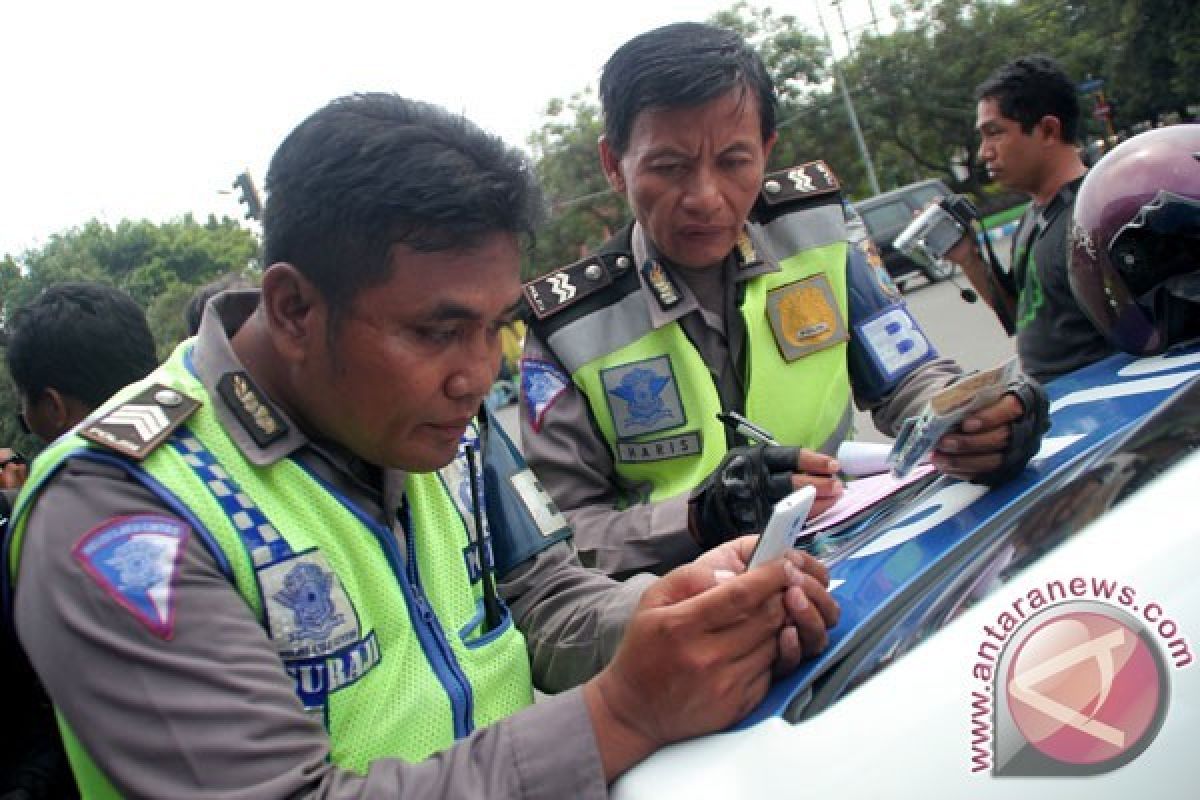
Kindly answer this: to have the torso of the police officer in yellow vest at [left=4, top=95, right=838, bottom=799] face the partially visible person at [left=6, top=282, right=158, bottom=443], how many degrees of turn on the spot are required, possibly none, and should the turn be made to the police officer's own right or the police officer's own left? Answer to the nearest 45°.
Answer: approximately 135° to the police officer's own left

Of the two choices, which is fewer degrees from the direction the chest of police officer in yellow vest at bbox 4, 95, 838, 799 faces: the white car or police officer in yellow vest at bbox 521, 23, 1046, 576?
the white car

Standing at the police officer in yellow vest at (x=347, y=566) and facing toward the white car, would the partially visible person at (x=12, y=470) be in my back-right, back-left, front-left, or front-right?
back-left

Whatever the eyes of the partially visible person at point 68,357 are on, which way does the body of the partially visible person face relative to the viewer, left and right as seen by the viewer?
facing away from the viewer and to the left of the viewer

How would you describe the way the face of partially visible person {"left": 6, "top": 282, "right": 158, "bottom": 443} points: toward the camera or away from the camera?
away from the camera

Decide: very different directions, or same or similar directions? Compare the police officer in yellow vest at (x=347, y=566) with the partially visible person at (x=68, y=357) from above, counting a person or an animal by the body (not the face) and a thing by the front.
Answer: very different directions

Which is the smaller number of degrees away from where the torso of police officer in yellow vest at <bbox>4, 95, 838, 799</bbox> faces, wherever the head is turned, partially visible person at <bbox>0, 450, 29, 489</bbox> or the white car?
the white car

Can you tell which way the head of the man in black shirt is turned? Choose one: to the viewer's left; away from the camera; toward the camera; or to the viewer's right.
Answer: to the viewer's left

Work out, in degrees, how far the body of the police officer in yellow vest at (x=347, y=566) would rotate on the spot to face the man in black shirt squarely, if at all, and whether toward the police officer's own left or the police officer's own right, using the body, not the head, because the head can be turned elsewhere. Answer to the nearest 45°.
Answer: approximately 90° to the police officer's own left

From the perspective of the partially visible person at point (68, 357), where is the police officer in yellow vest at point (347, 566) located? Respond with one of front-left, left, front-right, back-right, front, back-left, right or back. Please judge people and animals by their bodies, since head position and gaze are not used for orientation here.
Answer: back-left

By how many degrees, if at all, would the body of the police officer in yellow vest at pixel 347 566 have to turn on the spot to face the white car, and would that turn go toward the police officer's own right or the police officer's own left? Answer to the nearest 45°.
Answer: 0° — they already face it
